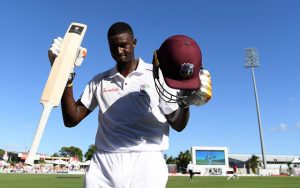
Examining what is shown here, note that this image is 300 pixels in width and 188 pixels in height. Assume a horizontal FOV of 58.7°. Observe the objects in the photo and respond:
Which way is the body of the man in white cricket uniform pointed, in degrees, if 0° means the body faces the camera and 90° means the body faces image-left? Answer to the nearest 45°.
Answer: approximately 0°
